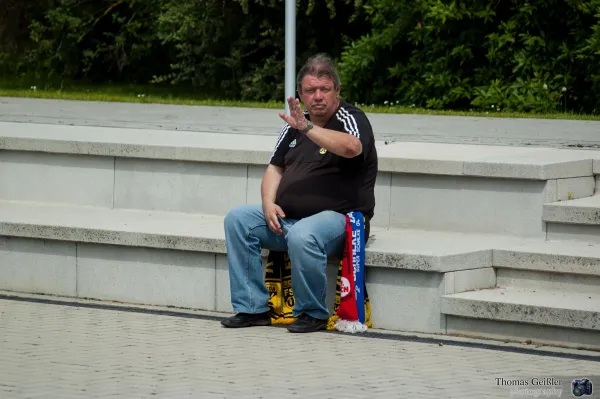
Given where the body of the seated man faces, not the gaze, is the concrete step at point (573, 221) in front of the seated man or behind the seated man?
behind

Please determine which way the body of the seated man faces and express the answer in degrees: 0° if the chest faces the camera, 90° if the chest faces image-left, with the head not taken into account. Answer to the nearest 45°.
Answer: approximately 45°

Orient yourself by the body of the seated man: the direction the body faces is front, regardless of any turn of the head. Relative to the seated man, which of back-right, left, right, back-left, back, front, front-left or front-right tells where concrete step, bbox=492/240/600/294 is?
back-left
